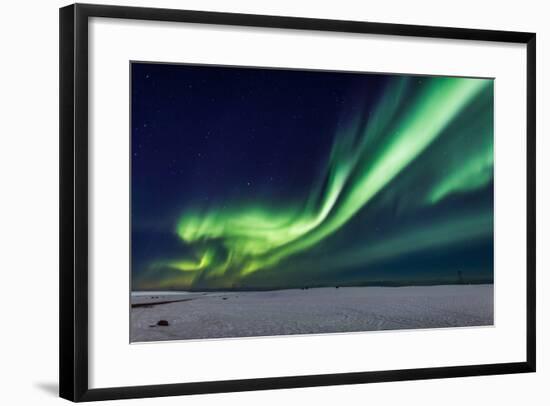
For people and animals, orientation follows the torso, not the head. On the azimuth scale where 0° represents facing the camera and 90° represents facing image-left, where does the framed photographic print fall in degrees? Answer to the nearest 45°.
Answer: approximately 315°
